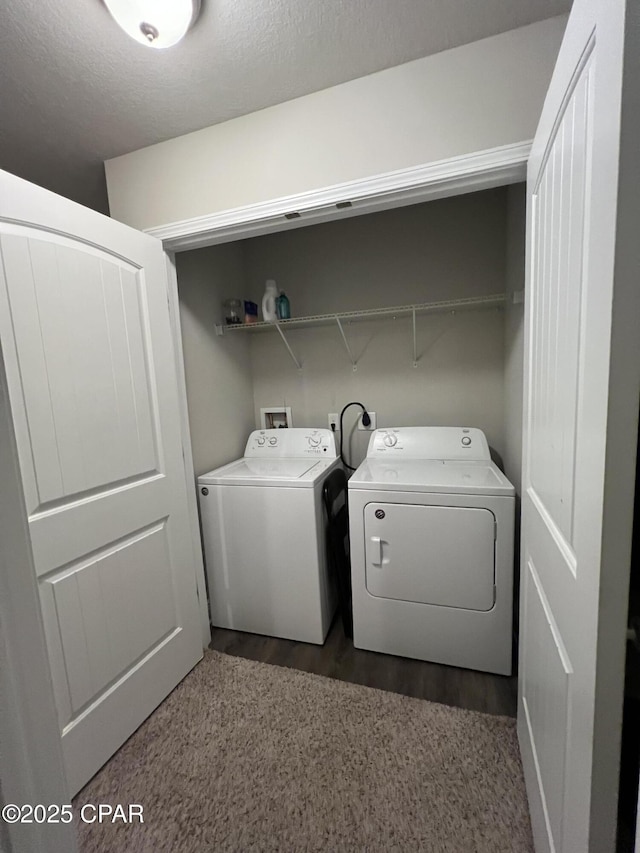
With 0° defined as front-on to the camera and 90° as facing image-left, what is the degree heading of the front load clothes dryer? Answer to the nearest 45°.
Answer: approximately 0°

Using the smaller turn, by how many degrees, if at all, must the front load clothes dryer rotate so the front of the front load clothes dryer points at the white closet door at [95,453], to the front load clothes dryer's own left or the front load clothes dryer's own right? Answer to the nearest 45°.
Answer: approximately 45° to the front load clothes dryer's own right

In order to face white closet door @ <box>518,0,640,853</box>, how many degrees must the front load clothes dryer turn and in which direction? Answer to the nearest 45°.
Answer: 0° — it already faces it

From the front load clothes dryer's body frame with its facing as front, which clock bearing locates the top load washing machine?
The top load washing machine is roughly at 3 o'clock from the front load clothes dryer.
